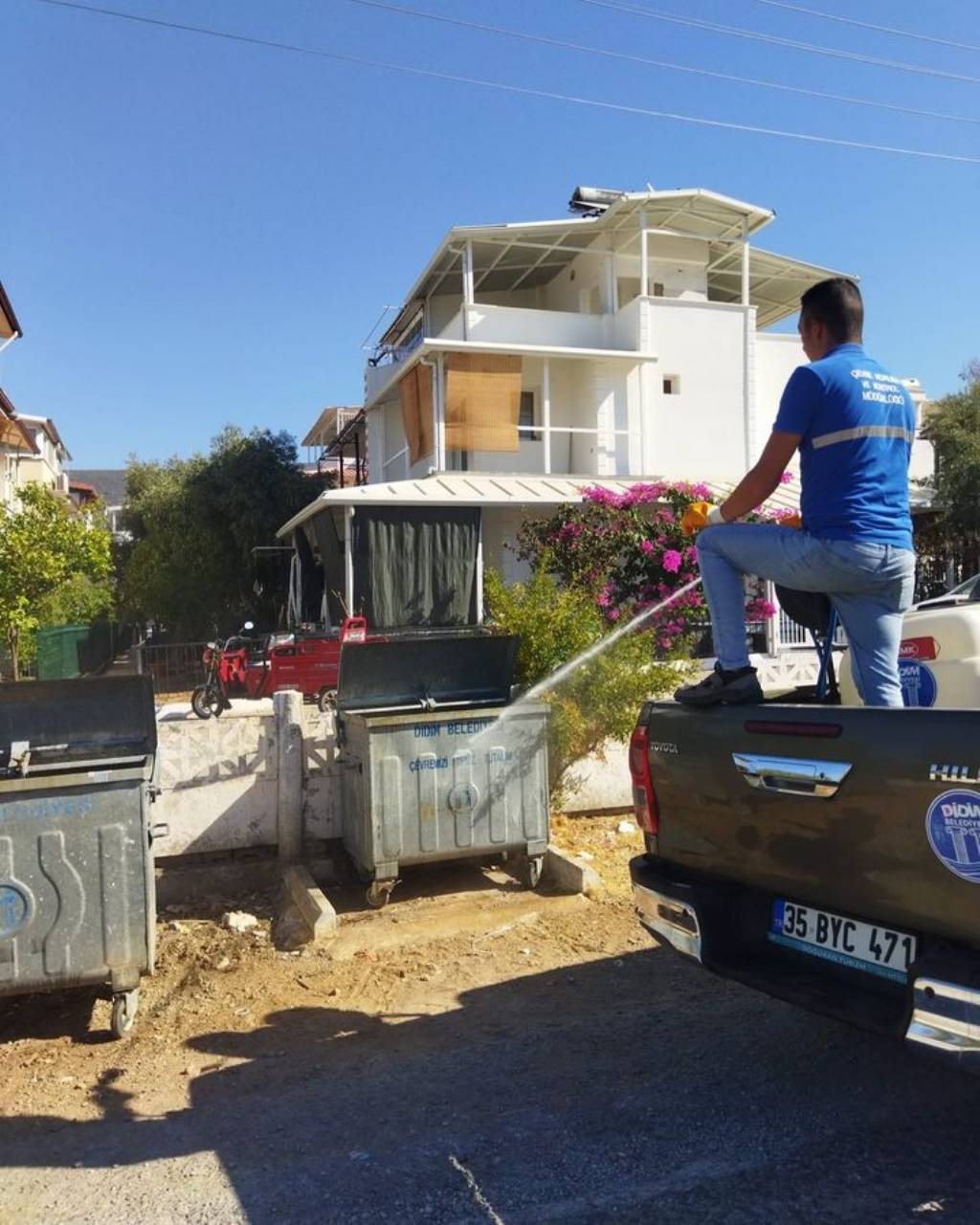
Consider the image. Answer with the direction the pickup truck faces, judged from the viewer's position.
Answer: facing away from the viewer and to the right of the viewer

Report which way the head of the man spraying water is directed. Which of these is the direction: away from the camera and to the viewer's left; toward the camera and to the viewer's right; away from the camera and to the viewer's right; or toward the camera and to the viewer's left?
away from the camera and to the viewer's left

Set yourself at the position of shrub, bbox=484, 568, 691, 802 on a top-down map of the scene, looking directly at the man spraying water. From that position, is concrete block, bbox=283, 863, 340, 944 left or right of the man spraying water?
right

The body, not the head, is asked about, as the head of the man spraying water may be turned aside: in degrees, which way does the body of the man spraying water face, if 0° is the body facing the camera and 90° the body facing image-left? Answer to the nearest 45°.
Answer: approximately 135°

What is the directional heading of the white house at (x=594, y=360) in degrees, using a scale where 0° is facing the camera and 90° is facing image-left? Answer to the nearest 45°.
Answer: approximately 45°

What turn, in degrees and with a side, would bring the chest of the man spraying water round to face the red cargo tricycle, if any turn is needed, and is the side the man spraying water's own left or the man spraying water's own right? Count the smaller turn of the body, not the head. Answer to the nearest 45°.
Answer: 0° — they already face it

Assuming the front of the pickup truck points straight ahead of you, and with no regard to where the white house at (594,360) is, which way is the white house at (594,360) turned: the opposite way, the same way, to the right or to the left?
the opposite way
